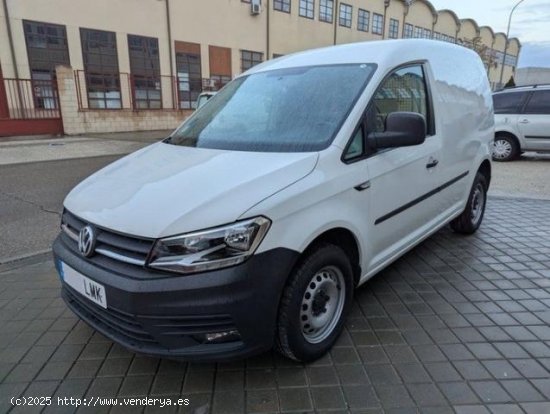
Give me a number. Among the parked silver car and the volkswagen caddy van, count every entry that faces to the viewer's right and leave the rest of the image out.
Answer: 1

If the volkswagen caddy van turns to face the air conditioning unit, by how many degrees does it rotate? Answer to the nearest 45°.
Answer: approximately 135° to its right

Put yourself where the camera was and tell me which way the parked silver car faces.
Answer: facing to the right of the viewer

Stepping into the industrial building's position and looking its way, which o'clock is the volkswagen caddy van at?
The volkswagen caddy van is roughly at 1 o'clock from the industrial building.

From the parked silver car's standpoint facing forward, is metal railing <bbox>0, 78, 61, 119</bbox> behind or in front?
behind

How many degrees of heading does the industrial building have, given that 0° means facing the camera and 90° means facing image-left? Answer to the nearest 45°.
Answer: approximately 315°

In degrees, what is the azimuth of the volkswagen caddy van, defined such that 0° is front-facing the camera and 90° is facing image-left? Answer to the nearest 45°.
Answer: approximately 45°

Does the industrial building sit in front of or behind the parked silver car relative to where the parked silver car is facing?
behind

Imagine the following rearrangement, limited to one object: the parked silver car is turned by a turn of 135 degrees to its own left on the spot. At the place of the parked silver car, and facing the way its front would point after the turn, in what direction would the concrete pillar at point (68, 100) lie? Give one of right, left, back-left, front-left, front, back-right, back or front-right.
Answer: front-left

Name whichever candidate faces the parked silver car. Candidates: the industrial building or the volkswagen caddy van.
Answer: the industrial building

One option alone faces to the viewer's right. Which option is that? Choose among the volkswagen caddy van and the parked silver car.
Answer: the parked silver car

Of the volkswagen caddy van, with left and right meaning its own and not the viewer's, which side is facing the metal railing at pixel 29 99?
right
